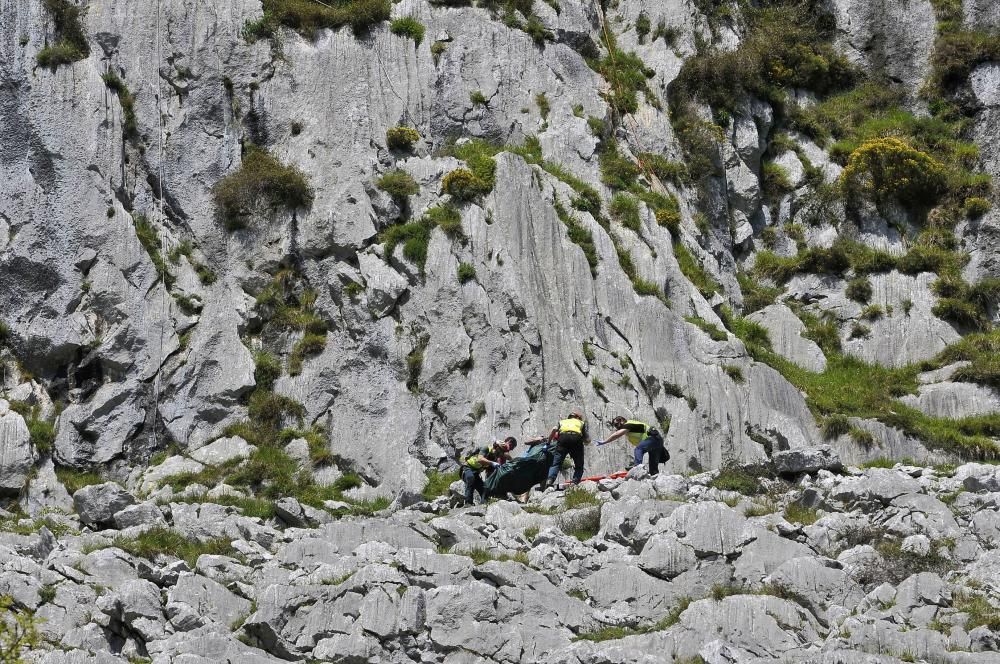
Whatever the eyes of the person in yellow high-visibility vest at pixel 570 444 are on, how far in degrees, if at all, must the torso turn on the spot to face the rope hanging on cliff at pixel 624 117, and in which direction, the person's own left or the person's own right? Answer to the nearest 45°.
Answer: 0° — they already face it

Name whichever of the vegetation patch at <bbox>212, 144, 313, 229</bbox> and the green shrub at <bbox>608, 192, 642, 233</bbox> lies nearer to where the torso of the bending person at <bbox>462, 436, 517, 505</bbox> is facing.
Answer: the green shrub

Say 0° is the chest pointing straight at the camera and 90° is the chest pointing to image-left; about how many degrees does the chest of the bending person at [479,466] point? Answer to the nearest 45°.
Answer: approximately 270°

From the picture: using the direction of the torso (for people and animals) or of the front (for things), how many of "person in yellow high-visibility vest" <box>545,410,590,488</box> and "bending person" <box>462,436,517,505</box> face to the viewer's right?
1

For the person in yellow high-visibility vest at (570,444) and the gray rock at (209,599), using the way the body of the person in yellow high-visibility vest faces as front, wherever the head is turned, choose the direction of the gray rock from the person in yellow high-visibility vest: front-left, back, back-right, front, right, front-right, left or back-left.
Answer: back-left

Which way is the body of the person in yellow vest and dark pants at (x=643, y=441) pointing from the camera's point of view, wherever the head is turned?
to the viewer's left

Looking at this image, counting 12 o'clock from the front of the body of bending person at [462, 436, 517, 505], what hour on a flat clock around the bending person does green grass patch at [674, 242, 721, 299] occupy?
The green grass patch is roughly at 10 o'clock from the bending person.

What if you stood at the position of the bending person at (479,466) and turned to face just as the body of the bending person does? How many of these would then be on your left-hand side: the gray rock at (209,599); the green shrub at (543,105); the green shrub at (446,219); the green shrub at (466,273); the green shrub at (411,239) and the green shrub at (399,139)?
5

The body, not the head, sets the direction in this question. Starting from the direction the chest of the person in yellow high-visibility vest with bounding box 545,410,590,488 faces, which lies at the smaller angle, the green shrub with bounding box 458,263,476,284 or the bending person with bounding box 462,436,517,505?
the green shrub

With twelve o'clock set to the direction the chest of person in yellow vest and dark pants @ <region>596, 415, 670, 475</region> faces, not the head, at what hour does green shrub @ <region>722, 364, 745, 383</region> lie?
The green shrub is roughly at 4 o'clock from the person in yellow vest and dark pants.

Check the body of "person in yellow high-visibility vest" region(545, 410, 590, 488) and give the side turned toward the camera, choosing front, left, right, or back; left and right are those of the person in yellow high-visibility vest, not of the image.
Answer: back

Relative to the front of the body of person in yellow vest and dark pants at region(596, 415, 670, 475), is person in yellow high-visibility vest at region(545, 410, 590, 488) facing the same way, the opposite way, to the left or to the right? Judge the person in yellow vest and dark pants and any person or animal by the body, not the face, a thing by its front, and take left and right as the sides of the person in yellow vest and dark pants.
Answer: to the right

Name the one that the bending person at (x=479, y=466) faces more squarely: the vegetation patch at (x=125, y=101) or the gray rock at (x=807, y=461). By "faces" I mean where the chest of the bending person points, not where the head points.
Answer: the gray rock

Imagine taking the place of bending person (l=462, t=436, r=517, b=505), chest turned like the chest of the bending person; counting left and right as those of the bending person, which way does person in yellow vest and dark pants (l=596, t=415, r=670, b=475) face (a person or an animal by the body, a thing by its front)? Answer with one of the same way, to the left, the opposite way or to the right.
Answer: the opposite way

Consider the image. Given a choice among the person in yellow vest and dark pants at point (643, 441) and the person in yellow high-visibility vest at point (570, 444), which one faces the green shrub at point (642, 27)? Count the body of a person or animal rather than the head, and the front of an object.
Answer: the person in yellow high-visibility vest

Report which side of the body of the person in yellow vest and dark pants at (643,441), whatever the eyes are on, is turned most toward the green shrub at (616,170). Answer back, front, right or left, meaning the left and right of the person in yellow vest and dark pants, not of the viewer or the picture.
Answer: right
